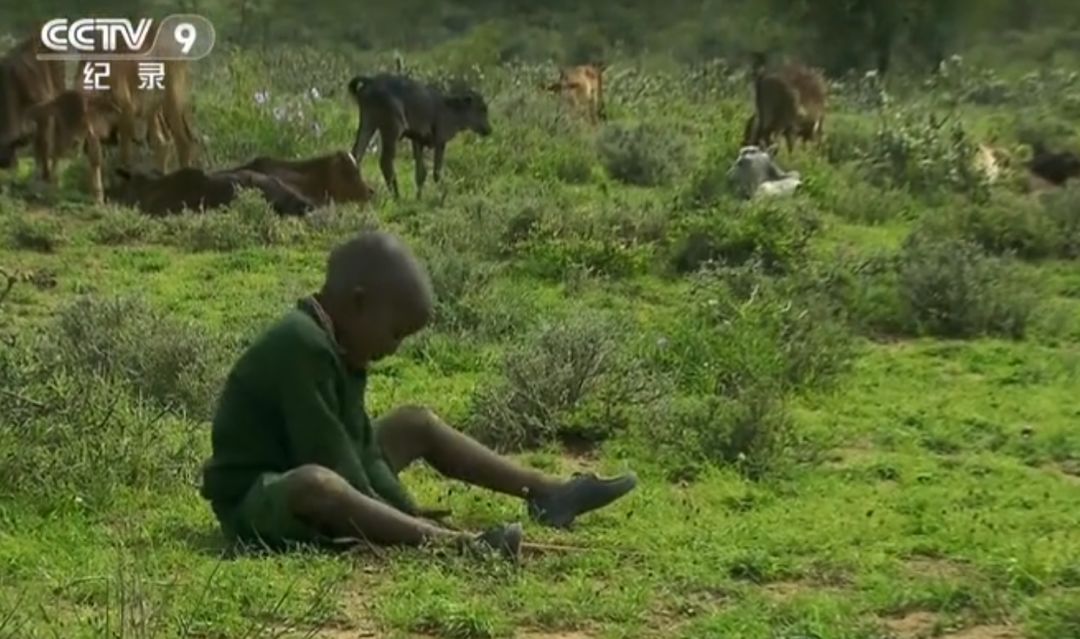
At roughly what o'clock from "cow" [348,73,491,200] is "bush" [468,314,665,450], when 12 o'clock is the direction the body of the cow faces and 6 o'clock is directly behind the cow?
The bush is roughly at 3 o'clock from the cow.

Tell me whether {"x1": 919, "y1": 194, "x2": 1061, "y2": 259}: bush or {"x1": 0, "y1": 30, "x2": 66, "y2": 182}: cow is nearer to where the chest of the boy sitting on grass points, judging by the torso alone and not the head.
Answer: the bush

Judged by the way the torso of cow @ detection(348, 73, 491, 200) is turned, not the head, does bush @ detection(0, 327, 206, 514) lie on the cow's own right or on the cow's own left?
on the cow's own right

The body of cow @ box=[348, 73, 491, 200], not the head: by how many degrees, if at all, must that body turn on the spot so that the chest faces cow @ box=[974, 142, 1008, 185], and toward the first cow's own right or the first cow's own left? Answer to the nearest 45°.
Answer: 0° — it already faces it

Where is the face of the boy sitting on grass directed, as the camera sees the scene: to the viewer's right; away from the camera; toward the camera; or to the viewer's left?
to the viewer's right

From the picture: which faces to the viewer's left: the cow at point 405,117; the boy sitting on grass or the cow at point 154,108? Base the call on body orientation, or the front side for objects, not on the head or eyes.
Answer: the cow at point 154,108

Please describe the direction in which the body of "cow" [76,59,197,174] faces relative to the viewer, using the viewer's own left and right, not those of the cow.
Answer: facing to the left of the viewer

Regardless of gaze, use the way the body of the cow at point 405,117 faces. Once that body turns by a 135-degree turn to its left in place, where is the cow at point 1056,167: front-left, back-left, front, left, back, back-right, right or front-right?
back-right

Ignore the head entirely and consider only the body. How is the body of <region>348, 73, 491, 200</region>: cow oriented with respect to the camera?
to the viewer's right

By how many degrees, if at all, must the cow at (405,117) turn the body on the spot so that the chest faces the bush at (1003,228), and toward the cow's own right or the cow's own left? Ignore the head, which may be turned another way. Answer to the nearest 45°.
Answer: approximately 45° to the cow's own right

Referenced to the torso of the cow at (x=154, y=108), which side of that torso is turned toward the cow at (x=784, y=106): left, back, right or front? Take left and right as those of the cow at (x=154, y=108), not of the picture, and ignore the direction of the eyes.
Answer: back

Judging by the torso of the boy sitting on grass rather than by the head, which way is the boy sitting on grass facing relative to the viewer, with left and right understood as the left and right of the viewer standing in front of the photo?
facing to the right of the viewer

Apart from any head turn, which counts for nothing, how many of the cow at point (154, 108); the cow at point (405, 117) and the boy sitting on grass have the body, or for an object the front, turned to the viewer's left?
1
